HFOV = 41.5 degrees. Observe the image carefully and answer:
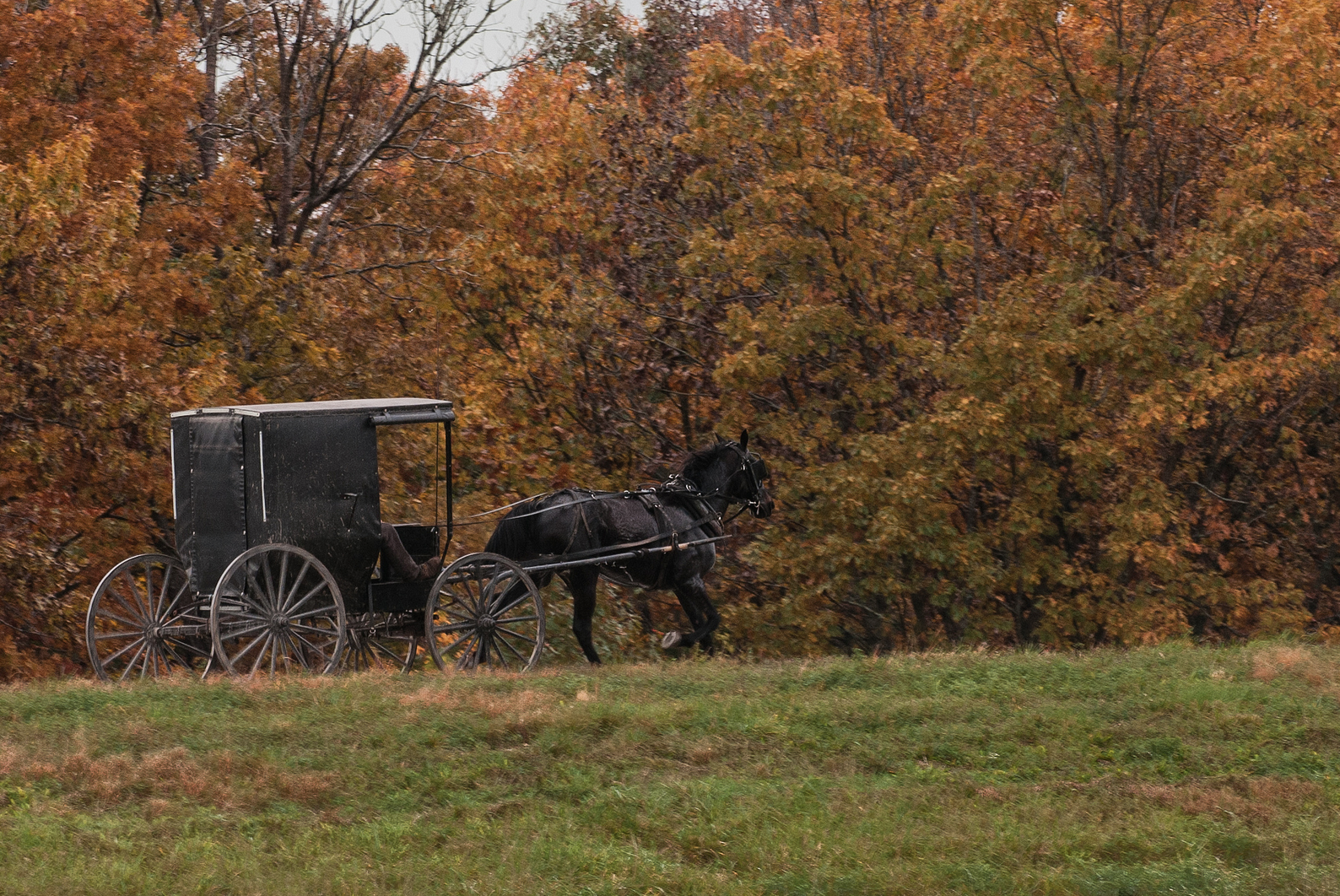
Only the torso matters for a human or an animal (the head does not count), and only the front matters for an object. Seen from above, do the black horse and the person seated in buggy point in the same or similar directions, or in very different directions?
same or similar directions

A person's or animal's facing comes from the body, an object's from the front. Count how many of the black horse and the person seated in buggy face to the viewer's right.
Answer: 2

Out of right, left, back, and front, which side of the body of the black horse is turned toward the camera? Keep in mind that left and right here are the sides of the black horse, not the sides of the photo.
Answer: right

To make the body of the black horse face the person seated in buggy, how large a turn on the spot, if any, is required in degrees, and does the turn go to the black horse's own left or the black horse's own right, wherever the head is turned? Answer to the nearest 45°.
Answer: approximately 135° to the black horse's own right

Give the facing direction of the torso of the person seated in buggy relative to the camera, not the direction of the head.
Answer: to the viewer's right

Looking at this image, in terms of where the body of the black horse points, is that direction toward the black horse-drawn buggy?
no

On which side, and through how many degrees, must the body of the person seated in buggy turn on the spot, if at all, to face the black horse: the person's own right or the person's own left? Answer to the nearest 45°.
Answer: approximately 45° to the person's own left
